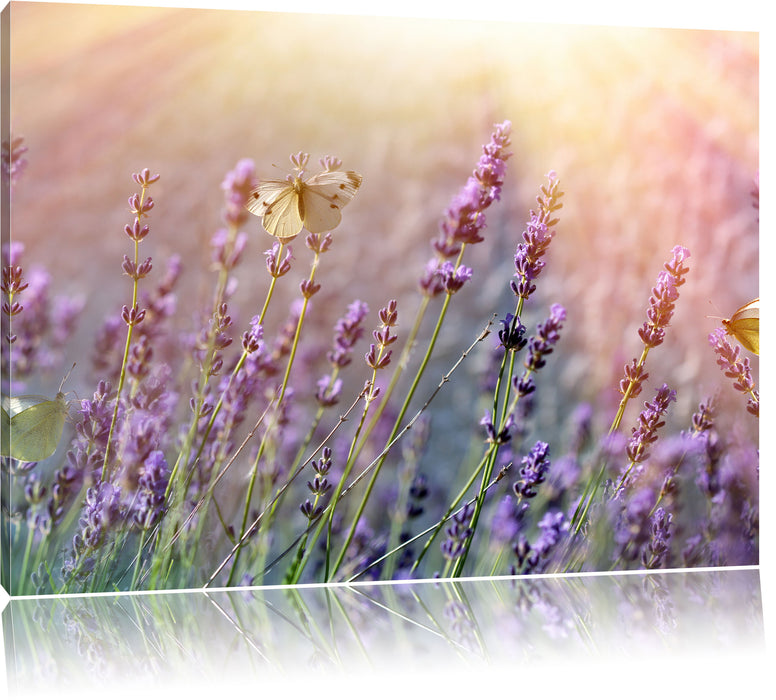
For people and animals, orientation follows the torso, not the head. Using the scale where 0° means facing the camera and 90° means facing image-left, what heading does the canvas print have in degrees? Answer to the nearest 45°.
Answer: approximately 315°
